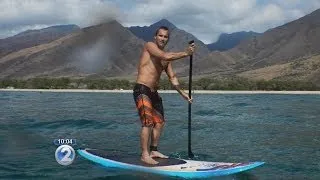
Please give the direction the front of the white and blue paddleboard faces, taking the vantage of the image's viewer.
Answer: facing to the right of the viewer
